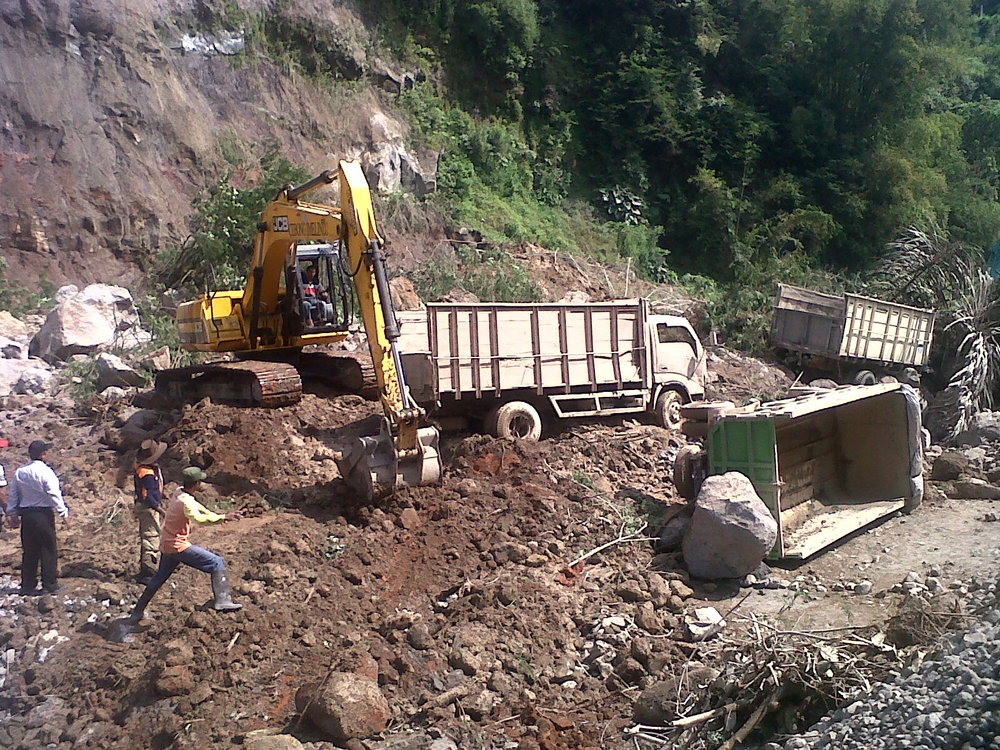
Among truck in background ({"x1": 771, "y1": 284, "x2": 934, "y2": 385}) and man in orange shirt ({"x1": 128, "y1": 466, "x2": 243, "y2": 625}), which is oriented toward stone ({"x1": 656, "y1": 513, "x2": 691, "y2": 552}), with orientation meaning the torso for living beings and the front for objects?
the man in orange shirt

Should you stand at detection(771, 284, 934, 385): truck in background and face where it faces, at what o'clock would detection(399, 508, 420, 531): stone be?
The stone is roughly at 5 o'clock from the truck in background.

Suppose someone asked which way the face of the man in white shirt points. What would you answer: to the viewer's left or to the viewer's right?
to the viewer's right

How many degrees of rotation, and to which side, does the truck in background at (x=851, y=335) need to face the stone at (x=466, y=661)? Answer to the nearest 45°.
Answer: approximately 135° to its right

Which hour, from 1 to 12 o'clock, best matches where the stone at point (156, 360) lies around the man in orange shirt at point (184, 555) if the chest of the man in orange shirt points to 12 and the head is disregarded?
The stone is roughly at 9 o'clock from the man in orange shirt.

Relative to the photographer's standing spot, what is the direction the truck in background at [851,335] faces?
facing away from the viewer and to the right of the viewer

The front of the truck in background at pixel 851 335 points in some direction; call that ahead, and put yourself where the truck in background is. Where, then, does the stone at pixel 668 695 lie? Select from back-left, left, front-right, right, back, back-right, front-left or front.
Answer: back-right

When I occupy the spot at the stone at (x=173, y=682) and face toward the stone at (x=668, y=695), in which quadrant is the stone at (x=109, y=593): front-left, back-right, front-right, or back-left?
back-left

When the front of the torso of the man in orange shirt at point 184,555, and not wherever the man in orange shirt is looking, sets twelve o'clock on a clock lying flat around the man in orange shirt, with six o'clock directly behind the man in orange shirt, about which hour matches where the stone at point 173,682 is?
The stone is roughly at 3 o'clock from the man in orange shirt.

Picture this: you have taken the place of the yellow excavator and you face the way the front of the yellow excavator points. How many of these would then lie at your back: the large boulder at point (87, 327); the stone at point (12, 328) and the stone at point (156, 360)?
3

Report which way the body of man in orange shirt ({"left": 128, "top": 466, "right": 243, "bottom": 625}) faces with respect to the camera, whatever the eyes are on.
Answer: to the viewer's right

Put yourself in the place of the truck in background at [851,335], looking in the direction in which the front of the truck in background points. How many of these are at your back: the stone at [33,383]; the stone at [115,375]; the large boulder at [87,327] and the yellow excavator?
4

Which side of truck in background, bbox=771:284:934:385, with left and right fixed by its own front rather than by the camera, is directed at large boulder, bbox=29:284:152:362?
back
